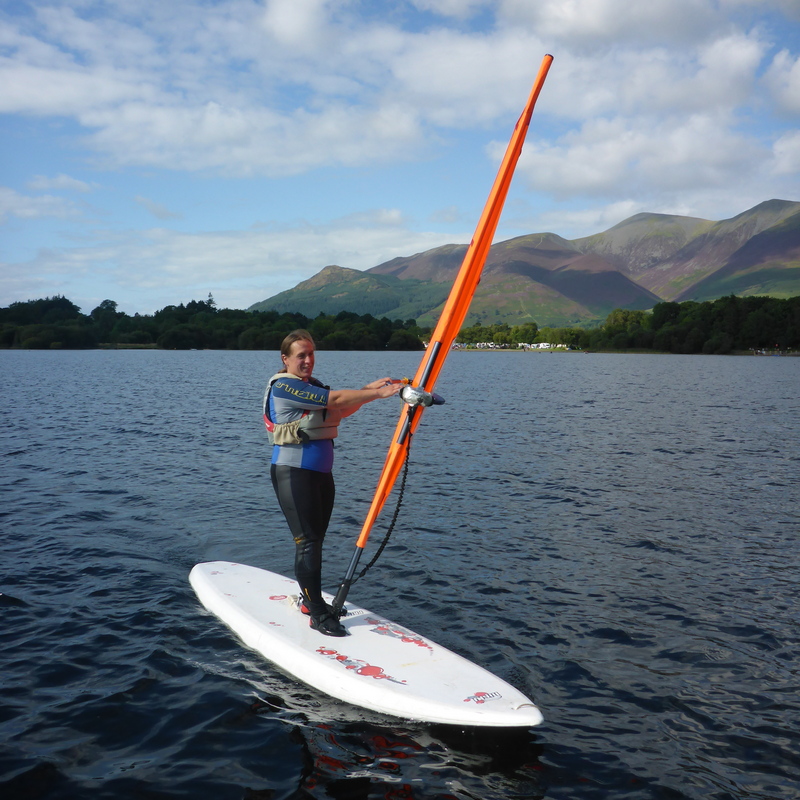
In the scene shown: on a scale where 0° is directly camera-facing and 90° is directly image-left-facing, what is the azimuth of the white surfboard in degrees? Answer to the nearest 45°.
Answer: approximately 315°
